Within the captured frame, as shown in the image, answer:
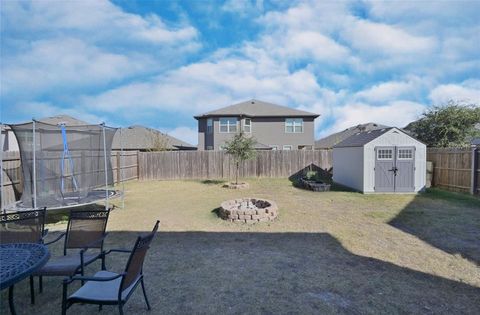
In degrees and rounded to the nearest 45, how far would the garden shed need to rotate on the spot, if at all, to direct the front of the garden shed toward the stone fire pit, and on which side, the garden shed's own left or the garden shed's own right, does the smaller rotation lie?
approximately 90° to the garden shed's own right

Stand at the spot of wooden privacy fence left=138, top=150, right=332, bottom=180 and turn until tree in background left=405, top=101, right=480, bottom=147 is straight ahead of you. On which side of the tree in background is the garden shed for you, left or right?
right

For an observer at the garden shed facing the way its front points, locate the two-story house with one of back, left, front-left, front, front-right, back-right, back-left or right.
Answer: back

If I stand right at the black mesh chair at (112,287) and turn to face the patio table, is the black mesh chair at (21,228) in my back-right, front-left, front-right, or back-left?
front-right

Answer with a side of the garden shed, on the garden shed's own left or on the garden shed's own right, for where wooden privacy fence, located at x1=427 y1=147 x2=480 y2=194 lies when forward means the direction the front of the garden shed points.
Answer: on the garden shed's own left

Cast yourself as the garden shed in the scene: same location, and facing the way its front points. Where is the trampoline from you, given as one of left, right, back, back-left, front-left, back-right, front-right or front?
right

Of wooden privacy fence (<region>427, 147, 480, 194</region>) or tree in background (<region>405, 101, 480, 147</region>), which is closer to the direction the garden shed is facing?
the wooden privacy fence

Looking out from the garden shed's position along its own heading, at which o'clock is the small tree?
The small tree is roughly at 4 o'clock from the garden shed.

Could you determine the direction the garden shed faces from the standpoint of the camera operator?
facing the viewer and to the right of the viewer

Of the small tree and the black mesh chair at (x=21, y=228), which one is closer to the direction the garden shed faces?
the black mesh chair
